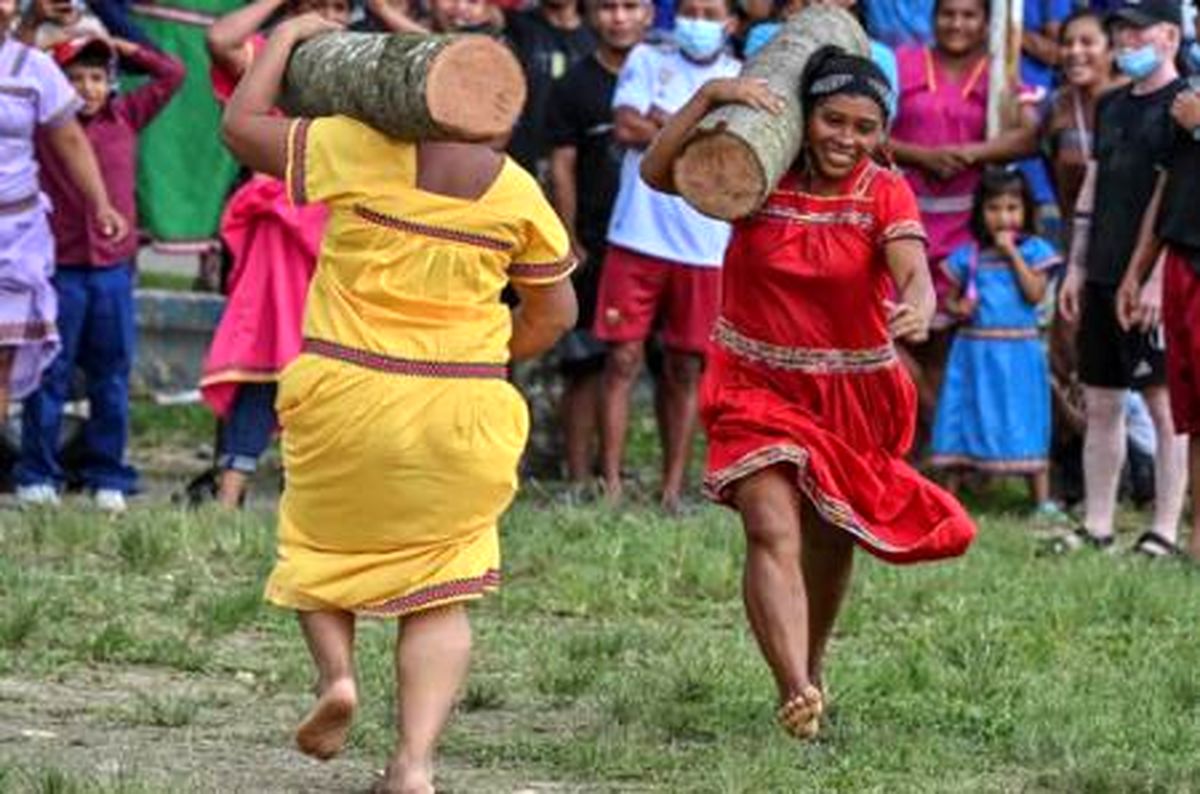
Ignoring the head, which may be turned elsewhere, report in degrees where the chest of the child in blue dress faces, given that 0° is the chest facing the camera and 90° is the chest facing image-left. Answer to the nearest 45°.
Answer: approximately 0°

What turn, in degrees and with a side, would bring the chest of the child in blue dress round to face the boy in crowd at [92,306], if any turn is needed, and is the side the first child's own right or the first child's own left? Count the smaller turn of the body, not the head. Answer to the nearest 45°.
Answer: approximately 90° to the first child's own right

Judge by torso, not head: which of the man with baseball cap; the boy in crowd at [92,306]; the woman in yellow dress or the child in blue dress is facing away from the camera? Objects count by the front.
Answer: the woman in yellow dress

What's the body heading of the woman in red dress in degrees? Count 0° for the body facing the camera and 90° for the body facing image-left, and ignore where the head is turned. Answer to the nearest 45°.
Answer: approximately 0°

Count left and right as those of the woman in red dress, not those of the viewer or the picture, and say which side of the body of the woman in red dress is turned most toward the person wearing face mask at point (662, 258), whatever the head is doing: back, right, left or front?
back
